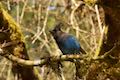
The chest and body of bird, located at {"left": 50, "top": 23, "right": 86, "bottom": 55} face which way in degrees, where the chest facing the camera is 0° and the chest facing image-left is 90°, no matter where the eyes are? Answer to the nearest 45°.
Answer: approximately 90°
